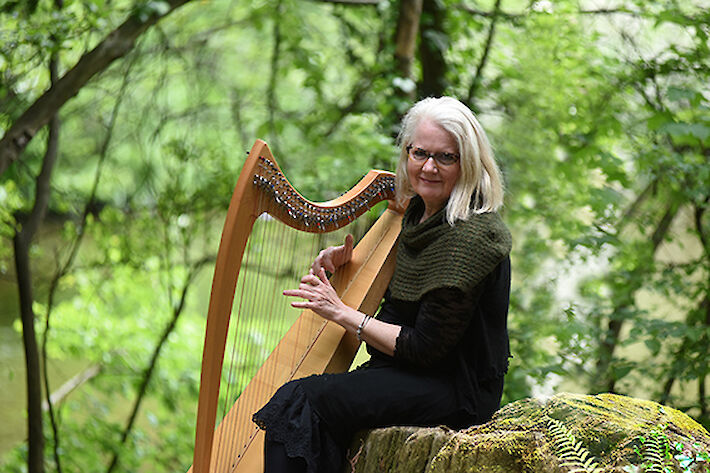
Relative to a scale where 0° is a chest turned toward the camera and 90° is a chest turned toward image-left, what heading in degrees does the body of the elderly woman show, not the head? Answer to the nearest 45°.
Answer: approximately 90°

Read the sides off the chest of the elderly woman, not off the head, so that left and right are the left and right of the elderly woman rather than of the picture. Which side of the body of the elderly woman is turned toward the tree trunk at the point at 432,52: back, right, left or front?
right

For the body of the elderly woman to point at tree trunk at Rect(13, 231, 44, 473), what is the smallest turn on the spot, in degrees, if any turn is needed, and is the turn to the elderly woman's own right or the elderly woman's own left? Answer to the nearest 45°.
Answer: approximately 45° to the elderly woman's own right
